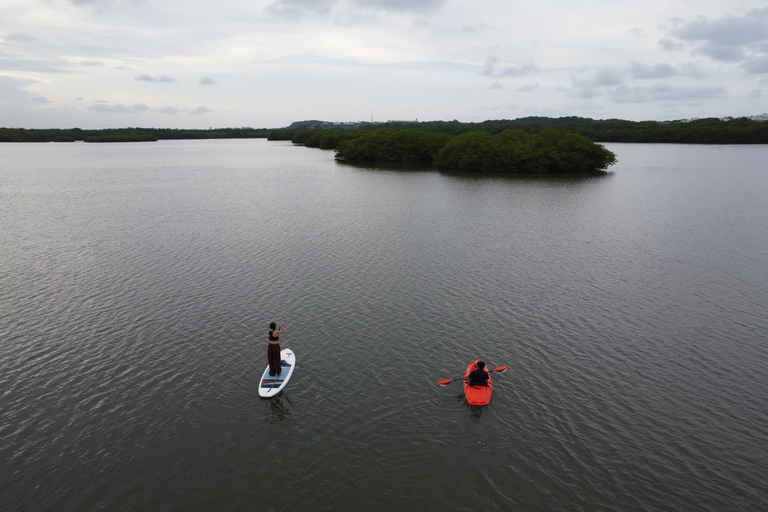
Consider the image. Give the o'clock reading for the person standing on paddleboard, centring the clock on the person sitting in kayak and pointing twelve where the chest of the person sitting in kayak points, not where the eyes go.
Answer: The person standing on paddleboard is roughly at 9 o'clock from the person sitting in kayak.

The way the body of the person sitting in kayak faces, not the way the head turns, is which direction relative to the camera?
away from the camera

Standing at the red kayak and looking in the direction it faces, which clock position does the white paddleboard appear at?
The white paddleboard is roughly at 9 o'clock from the red kayak.

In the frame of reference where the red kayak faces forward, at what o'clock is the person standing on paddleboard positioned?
The person standing on paddleboard is roughly at 9 o'clock from the red kayak.

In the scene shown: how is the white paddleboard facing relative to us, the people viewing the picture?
facing away from the viewer and to the right of the viewer

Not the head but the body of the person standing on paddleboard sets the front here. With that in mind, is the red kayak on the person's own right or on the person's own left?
on the person's own right

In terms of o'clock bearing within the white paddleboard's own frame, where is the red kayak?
The red kayak is roughly at 2 o'clock from the white paddleboard.

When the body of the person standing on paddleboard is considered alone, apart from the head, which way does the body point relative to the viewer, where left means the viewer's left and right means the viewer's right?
facing away from the viewer and to the right of the viewer

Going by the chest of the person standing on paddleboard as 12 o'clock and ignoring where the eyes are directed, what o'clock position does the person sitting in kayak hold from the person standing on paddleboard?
The person sitting in kayak is roughly at 2 o'clock from the person standing on paddleboard.

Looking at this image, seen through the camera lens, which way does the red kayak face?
facing away from the viewer
